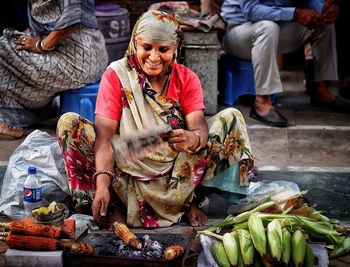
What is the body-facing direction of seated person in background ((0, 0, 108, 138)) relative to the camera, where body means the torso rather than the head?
to the viewer's left

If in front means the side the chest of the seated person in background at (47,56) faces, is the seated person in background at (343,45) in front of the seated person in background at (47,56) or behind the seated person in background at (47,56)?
behind

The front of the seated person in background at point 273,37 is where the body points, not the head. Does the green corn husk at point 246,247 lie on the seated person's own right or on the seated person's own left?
on the seated person's own right

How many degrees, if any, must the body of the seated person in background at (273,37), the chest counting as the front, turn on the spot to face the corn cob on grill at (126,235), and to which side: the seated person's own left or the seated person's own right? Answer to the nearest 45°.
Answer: approximately 45° to the seated person's own right

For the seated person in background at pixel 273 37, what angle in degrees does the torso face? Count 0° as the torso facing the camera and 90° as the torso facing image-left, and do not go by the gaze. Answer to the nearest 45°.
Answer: approximately 315°

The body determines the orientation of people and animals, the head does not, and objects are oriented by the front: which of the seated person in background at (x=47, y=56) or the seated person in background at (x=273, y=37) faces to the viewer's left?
the seated person in background at (x=47, y=56)

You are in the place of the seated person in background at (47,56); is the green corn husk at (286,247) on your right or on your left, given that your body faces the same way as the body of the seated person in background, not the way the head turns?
on your left

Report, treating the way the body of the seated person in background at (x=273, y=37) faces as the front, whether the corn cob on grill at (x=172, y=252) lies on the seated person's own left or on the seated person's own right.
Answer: on the seated person's own right

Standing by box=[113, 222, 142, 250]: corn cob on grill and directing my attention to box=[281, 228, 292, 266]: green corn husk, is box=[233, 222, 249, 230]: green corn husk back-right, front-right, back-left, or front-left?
front-left

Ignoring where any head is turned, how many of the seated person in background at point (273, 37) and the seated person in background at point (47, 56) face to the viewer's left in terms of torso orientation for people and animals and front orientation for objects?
1

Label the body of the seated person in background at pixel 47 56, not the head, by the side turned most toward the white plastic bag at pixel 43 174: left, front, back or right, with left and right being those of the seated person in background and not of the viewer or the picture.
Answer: left

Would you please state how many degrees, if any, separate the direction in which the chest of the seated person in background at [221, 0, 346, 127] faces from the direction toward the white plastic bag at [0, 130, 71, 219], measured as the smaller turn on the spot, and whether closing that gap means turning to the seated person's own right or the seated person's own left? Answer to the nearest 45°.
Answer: approximately 90° to the seated person's own right

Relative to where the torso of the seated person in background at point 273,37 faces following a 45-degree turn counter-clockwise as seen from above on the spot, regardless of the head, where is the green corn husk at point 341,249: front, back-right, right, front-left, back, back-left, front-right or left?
right
